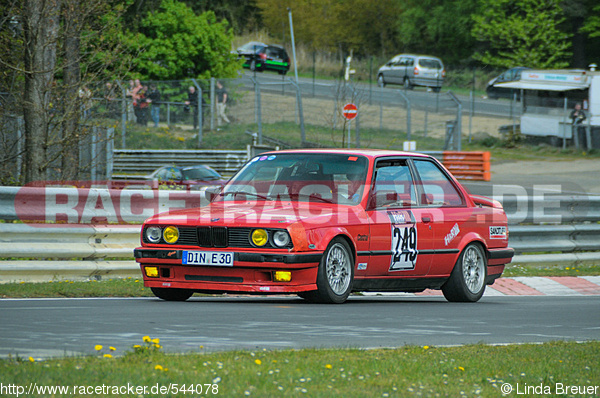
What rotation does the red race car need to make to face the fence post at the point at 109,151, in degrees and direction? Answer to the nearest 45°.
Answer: approximately 90° to its right

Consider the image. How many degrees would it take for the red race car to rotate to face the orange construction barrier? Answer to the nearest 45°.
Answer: approximately 135° to its right

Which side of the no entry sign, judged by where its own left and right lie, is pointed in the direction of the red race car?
front

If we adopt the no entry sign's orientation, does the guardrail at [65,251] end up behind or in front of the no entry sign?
in front

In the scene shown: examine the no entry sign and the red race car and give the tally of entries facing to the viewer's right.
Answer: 0

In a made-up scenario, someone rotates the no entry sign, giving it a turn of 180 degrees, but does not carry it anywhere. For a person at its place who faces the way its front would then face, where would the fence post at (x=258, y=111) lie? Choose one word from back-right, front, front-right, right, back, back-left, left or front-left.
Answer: front-left

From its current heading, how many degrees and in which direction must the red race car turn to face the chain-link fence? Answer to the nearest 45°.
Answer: approximately 135° to its right

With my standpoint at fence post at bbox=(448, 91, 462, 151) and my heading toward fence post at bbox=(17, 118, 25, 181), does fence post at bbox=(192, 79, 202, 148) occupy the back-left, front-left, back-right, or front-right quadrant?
front-right

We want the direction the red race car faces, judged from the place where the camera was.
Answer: facing the viewer and to the left of the viewer

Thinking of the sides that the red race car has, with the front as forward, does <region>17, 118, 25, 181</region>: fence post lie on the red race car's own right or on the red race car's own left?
on the red race car's own right

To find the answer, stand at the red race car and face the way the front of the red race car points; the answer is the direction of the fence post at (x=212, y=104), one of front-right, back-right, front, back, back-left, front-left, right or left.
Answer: back-right

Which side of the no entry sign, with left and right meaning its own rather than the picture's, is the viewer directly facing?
front

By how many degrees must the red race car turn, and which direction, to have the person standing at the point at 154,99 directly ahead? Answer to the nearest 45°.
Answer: approximately 135° to its right

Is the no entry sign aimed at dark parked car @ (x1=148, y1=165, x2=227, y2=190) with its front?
no

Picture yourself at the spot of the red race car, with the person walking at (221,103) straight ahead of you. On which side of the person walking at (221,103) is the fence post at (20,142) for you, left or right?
left

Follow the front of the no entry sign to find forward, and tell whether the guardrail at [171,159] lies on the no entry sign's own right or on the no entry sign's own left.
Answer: on the no entry sign's own right

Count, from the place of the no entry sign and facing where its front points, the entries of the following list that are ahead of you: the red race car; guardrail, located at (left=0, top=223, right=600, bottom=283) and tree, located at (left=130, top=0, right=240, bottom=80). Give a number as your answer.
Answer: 2

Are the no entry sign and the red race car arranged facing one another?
no
